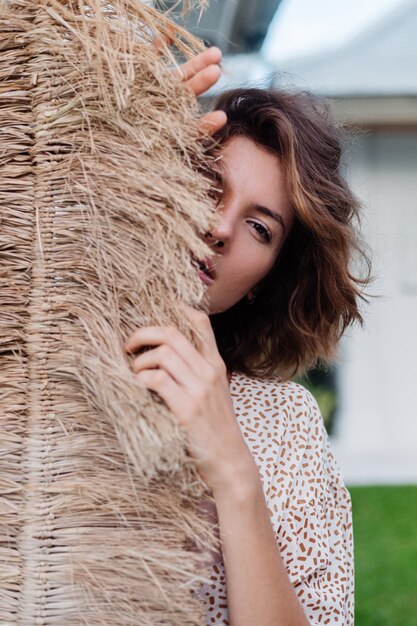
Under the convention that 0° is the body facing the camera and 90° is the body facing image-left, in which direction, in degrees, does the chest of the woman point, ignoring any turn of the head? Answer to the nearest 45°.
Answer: approximately 45°

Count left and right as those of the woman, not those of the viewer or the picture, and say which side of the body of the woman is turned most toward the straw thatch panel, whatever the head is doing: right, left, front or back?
front

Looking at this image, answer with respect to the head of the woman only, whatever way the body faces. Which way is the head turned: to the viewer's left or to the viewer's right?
to the viewer's left
